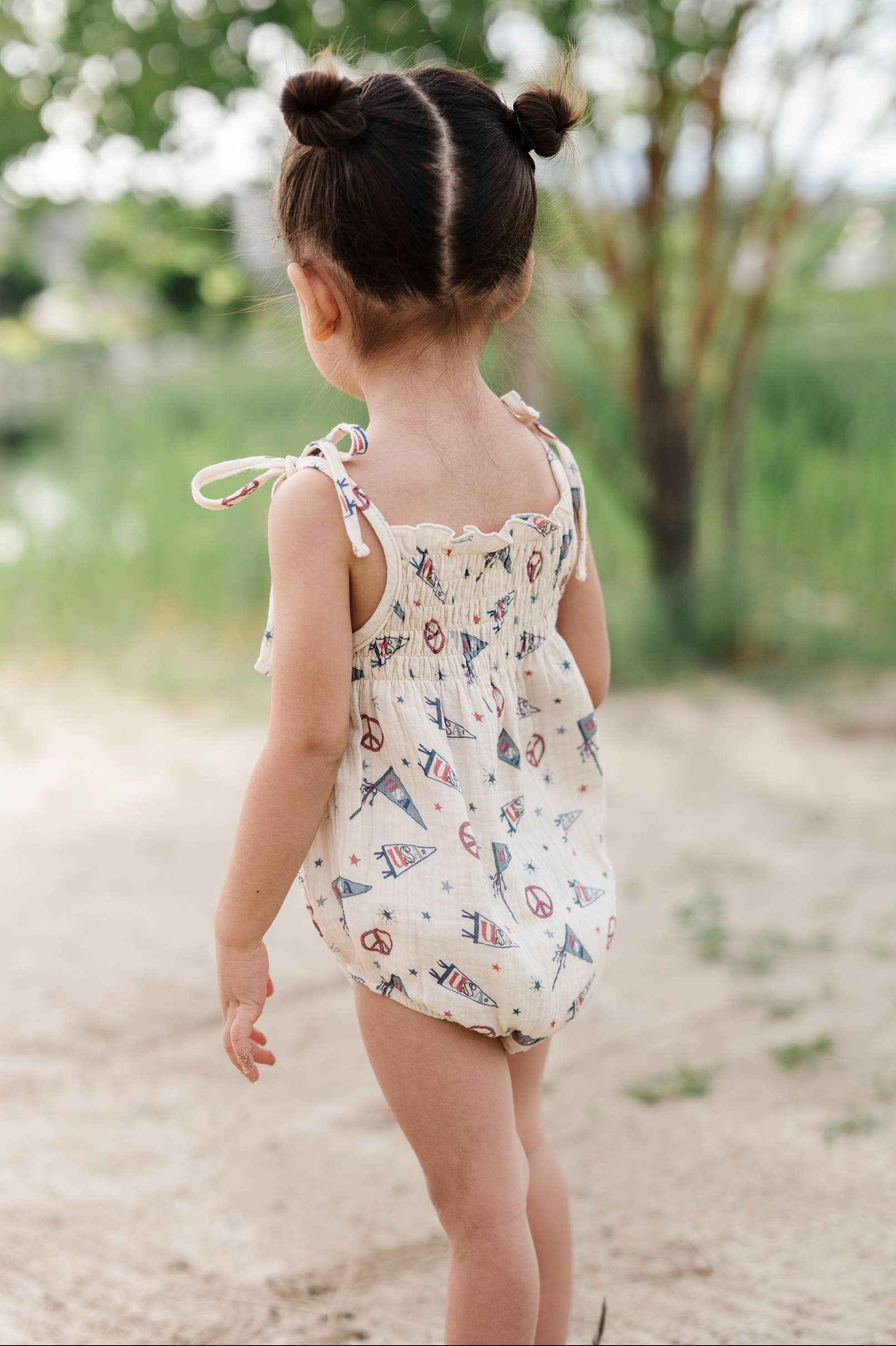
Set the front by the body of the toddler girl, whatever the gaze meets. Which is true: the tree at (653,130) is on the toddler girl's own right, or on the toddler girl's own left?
on the toddler girl's own right

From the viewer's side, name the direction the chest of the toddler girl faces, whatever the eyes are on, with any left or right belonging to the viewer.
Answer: facing away from the viewer and to the left of the viewer
